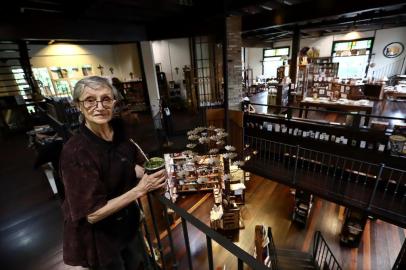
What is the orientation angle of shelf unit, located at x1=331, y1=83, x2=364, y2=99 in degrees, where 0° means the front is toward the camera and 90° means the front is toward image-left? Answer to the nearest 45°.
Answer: approximately 0°

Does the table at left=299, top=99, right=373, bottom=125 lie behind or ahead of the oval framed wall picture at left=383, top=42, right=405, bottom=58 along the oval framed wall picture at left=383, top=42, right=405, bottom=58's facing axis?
ahead

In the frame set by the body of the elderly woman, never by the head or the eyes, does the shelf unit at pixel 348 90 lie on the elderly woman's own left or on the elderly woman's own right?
on the elderly woman's own left

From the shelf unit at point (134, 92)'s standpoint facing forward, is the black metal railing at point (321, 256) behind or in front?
in front

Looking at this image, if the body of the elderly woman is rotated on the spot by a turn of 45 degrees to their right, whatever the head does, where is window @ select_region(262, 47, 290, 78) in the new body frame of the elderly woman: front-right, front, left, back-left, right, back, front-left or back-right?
back-left

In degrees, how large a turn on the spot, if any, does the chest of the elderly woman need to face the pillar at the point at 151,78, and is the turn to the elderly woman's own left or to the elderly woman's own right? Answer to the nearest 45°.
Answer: approximately 135° to the elderly woman's own left

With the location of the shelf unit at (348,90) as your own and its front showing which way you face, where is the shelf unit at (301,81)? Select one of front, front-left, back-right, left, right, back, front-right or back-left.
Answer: right

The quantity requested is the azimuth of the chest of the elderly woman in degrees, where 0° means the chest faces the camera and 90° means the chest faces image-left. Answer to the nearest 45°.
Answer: approximately 315°

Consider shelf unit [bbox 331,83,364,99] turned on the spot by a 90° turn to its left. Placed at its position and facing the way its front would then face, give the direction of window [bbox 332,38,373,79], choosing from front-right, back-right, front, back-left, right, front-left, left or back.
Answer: left

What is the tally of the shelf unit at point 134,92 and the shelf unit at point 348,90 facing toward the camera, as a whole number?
2

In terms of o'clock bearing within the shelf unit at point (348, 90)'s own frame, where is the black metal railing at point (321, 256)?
The black metal railing is roughly at 12 o'clock from the shelf unit.
